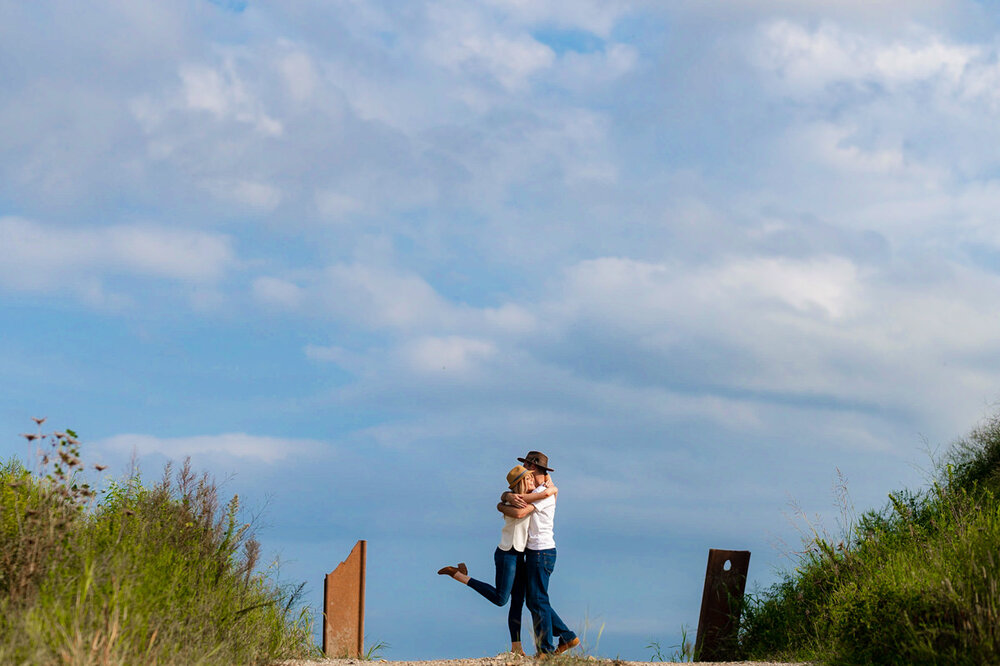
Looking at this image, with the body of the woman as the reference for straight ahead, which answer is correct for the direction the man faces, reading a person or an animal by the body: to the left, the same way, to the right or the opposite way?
the opposite way

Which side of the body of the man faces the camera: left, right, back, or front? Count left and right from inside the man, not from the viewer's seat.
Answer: left

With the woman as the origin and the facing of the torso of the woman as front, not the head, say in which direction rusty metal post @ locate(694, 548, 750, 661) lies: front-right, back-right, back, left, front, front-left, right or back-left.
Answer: front-left

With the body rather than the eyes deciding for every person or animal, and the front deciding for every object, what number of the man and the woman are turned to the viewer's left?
1

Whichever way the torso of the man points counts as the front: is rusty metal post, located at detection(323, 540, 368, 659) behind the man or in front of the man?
in front

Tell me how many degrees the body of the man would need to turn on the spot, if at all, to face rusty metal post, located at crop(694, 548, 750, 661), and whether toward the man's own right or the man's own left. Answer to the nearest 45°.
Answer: approximately 135° to the man's own right

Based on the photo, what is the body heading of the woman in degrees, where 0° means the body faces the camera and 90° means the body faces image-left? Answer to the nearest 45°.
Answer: approximately 270°
